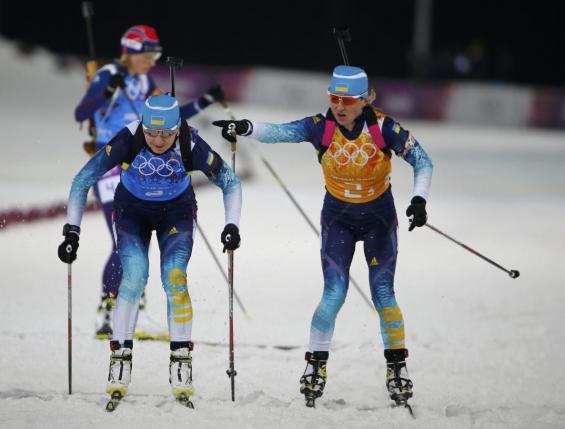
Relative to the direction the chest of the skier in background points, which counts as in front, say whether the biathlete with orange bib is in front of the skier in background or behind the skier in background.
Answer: in front

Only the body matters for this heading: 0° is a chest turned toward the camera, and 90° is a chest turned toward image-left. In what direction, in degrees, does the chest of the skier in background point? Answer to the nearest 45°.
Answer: approximately 315°

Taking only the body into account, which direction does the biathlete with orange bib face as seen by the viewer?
toward the camera

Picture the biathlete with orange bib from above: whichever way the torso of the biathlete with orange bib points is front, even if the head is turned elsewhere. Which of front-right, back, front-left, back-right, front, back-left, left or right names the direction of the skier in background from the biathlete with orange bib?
back-right

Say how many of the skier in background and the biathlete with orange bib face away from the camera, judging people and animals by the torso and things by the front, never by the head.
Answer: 0
